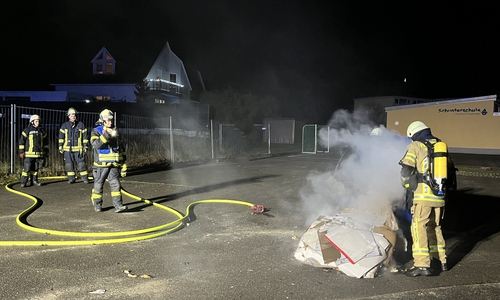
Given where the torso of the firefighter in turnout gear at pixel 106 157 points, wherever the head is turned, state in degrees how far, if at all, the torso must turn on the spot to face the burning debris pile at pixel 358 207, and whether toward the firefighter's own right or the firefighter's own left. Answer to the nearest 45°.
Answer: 0° — they already face it

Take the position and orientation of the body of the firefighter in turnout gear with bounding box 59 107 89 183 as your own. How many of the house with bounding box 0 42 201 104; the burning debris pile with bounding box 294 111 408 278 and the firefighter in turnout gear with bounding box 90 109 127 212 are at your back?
1

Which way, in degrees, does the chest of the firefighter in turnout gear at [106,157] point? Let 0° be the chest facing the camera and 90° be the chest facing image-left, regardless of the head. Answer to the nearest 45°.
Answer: approximately 315°

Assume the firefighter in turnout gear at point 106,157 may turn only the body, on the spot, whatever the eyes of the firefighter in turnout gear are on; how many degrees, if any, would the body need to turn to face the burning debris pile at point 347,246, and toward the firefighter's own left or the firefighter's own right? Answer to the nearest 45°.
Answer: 0° — they already face it

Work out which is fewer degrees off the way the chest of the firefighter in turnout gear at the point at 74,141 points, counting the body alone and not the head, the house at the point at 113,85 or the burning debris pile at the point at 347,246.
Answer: the burning debris pile

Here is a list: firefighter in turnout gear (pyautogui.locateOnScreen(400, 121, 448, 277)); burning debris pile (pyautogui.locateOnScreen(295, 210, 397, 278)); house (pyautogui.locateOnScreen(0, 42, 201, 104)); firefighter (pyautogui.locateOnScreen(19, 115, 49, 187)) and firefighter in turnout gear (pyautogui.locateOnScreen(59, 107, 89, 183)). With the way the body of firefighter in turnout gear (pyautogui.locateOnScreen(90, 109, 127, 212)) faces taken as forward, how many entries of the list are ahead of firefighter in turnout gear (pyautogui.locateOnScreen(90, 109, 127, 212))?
2

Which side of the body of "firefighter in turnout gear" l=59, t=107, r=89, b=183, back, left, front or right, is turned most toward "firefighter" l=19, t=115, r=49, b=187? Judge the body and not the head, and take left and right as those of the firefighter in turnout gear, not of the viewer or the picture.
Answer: right

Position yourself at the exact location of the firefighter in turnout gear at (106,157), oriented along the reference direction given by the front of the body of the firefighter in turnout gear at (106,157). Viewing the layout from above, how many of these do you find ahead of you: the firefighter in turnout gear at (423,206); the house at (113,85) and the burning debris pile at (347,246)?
2

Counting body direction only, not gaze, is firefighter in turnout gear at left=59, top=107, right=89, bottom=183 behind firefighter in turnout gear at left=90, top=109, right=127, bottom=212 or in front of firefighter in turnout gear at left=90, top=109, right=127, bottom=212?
behind

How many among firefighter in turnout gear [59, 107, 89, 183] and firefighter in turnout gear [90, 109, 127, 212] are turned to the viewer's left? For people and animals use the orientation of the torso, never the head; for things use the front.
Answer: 0

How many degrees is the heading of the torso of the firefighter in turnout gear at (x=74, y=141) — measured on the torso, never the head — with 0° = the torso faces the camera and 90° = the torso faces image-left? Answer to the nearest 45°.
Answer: approximately 0°

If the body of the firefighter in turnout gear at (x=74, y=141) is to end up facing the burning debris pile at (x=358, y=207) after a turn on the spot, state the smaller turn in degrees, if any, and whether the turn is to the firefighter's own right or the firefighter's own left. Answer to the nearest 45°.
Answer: approximately 45° to the firefighter's own left

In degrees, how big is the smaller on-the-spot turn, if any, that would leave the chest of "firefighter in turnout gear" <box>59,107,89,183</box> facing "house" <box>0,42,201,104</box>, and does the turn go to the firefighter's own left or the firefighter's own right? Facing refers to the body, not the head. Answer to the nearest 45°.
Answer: approximately 180°
